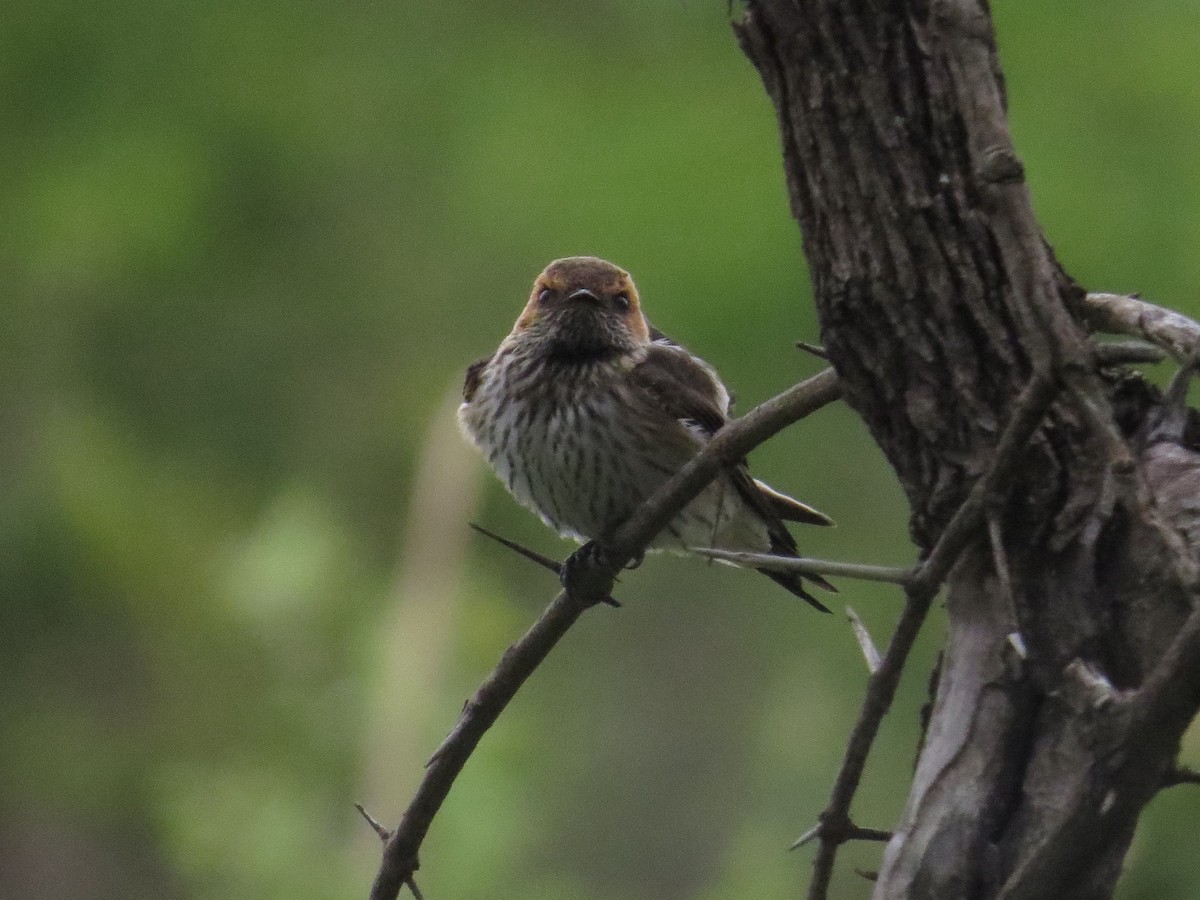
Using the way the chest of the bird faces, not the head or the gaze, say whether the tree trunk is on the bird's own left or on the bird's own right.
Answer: on the bird's own left

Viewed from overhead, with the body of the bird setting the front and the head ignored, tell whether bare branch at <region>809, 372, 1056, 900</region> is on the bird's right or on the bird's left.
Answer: on the bird's left

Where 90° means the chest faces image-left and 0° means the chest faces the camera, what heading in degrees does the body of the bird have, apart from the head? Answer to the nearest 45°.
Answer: approximately 45°
